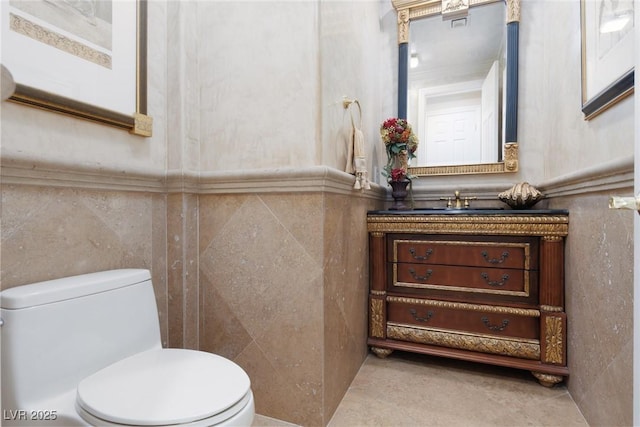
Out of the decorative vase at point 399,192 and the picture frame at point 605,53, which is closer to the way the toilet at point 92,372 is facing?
the picture frame

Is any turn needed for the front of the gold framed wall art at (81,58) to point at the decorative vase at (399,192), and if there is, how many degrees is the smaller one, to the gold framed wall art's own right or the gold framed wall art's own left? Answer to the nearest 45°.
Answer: approximately 45° to the gold framed wall art's own left

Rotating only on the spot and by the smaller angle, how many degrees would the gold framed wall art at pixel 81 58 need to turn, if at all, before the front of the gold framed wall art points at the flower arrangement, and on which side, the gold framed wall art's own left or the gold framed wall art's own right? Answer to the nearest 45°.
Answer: approximately 45° to the gold framed wall art's own left

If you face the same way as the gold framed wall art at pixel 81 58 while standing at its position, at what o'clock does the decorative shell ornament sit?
The decorative shell ornament is roughly at 11 o'clock from the gold framed wall art.

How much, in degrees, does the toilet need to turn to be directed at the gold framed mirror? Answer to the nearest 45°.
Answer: approximately 45° to its left

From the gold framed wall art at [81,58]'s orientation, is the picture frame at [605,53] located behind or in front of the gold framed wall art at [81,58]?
in front

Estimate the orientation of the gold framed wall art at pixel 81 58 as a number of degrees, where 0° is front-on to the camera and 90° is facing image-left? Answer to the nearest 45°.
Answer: approximately 315°
